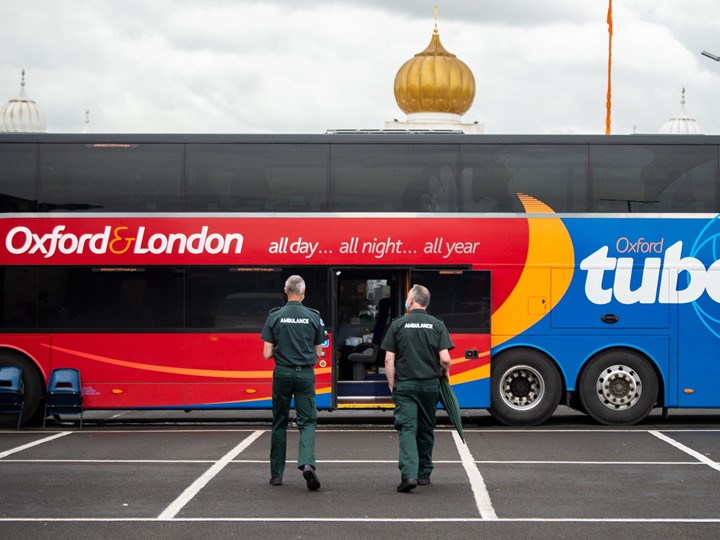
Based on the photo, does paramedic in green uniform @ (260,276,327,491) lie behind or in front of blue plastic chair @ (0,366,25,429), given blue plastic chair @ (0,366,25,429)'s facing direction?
in front

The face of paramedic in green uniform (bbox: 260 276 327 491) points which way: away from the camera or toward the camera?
away from the camera

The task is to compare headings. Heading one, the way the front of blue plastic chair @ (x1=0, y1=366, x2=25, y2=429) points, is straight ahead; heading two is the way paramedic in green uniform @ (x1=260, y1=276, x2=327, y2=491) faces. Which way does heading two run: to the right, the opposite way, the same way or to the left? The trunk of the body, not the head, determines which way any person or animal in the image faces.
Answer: the opposite way

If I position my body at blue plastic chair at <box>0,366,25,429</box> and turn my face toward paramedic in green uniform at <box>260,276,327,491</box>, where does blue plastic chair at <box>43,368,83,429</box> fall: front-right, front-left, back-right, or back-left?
front-left

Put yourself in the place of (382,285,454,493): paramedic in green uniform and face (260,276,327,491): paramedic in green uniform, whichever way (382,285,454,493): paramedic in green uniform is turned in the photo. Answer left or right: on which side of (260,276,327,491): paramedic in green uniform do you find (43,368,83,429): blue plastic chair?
right

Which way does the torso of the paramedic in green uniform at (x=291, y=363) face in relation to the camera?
away from the camera

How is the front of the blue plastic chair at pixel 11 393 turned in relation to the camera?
facing the viewer

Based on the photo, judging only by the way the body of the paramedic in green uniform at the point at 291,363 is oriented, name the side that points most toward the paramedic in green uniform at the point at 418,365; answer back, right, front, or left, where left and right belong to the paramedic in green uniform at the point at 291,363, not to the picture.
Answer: right

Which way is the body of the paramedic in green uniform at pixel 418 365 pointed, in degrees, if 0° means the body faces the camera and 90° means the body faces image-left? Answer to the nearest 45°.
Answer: approximately 180°

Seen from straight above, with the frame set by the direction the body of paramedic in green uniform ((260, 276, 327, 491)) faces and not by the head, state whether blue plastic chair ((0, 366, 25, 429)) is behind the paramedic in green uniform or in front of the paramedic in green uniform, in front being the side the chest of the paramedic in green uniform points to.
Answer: in front

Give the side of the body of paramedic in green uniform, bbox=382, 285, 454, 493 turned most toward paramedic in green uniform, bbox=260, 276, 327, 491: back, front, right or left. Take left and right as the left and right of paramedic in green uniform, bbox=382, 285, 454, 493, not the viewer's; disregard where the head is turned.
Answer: left

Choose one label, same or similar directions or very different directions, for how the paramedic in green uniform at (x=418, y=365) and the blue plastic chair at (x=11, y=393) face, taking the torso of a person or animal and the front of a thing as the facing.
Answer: very different directions

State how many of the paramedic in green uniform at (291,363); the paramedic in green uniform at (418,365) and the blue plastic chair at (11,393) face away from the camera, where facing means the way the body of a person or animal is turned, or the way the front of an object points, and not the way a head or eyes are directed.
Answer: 2

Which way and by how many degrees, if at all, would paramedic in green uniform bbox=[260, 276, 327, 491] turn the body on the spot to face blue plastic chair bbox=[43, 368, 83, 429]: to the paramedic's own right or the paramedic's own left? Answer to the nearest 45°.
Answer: approximately 45° to the paramedic's own left
